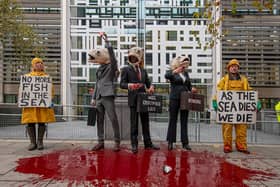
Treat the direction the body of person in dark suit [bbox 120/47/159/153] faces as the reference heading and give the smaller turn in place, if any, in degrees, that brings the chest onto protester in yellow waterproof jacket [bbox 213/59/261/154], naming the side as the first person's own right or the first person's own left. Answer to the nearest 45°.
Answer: approximately 90° to the first person's own left

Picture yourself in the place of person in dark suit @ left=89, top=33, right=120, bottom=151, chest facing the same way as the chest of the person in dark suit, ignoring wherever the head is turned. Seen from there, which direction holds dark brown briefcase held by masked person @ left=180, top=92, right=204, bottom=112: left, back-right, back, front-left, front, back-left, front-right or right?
back-left

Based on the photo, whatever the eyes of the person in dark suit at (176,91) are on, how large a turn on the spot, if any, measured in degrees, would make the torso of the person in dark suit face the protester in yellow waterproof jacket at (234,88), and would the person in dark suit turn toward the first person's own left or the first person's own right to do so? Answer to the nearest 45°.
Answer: approximately 45° to the first person's own left

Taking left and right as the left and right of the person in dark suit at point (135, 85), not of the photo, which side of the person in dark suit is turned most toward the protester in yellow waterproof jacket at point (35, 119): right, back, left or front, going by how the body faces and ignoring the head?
right

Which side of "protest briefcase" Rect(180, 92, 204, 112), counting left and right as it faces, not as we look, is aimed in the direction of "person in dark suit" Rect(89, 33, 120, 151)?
right

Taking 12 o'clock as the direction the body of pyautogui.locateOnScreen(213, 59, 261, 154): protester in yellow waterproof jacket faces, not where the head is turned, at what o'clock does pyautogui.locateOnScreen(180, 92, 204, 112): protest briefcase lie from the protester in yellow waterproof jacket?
The protest briefcase is roughly at 2 o'clock from the protester in yellow waterproof jacket.

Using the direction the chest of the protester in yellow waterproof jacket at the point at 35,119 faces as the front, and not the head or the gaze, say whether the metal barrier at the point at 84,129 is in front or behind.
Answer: behind

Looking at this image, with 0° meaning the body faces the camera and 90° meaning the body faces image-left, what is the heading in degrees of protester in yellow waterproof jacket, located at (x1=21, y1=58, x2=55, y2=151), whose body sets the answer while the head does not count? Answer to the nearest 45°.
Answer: approximately 0°

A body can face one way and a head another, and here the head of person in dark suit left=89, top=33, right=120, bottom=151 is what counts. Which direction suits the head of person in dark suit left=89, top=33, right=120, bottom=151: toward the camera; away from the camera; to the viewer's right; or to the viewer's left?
to the viewer's left

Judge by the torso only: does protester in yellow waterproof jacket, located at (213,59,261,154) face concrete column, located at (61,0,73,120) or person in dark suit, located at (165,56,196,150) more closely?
the person in dark suit

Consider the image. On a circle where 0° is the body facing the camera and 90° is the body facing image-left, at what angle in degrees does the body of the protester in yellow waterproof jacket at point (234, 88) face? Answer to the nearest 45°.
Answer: approximately 0°
